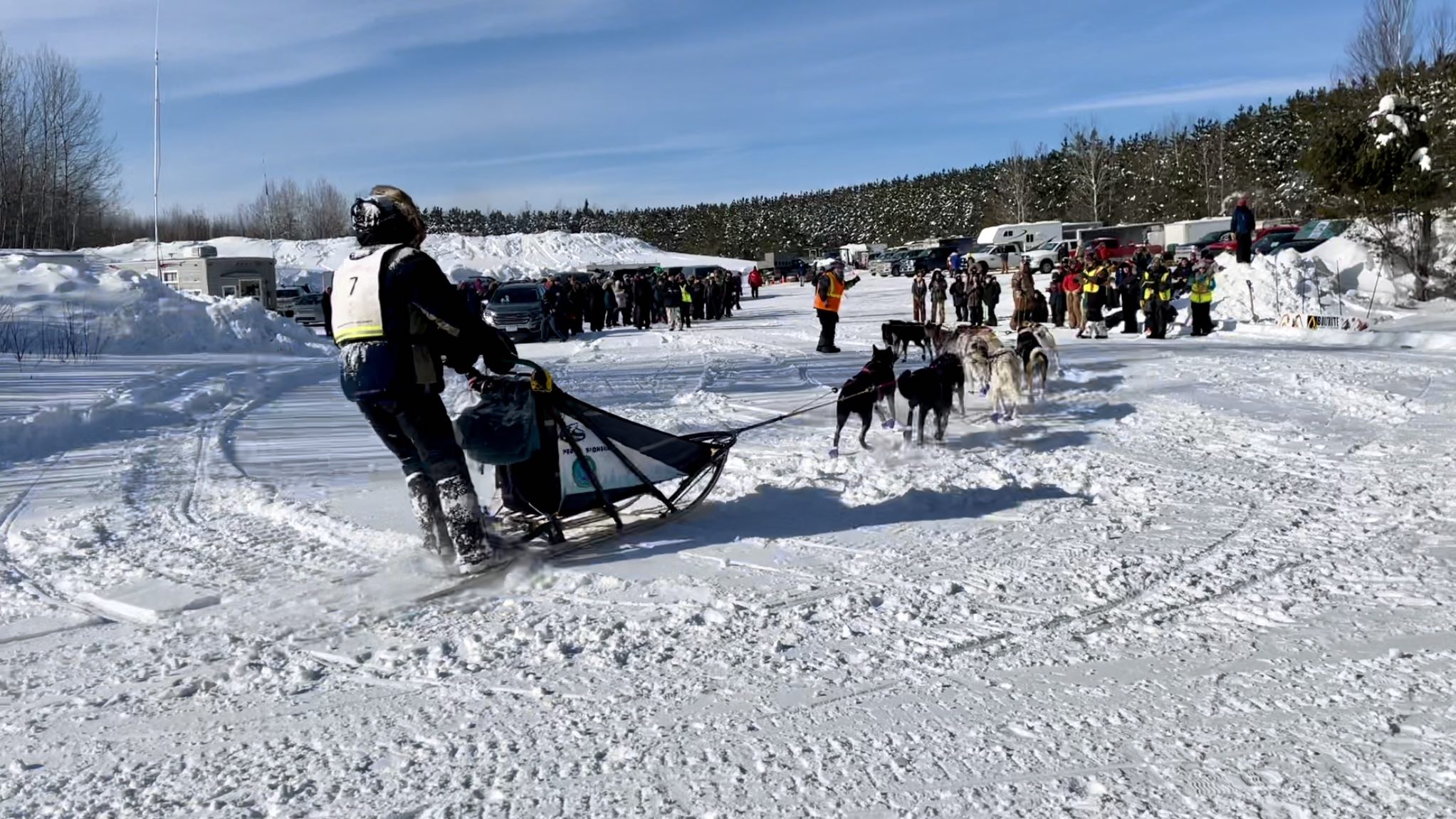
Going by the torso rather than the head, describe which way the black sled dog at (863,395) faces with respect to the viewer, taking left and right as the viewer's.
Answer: facing away from the viewer and to the right of the viewer

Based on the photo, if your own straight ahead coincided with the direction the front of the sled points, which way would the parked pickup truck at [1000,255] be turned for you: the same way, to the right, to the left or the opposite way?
the opposite way

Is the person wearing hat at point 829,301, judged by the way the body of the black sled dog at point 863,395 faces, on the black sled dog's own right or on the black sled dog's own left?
on the black sled dog's own left

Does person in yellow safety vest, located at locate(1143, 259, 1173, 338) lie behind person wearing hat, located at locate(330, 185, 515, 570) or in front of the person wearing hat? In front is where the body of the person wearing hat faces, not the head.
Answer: in front

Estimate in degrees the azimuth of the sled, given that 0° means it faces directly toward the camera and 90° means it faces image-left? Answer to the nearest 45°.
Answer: approximately 225°

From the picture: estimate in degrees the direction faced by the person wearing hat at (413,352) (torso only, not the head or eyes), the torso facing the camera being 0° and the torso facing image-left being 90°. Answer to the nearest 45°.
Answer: approximately 225°

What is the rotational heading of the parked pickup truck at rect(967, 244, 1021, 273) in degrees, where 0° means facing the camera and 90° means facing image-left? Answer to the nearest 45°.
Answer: approximately 45°

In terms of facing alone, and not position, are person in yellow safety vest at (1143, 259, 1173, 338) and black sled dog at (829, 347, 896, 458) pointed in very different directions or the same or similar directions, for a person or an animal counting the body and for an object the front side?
very different directions

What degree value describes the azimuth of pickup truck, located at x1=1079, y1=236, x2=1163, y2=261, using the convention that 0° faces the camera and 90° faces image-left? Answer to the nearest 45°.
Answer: approximately 45°

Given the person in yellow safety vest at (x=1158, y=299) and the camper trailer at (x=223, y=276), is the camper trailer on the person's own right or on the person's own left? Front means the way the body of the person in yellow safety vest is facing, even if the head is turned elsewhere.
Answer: on the person's own right

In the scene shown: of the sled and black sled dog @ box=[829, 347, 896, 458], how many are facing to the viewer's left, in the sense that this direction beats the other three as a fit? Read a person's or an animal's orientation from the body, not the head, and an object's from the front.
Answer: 0

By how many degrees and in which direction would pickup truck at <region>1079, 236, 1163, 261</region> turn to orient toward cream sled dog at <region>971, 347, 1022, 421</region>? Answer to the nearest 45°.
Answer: approximately 45° to its left

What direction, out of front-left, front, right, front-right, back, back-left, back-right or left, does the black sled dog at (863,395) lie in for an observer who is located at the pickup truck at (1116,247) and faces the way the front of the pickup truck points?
front-left
